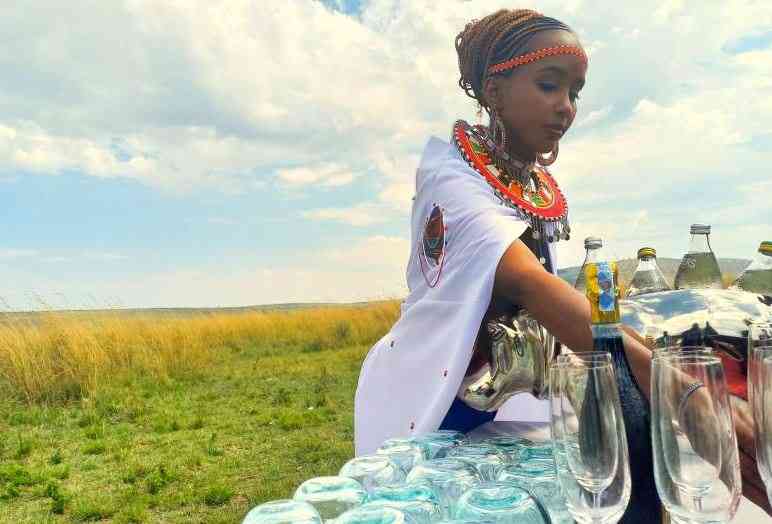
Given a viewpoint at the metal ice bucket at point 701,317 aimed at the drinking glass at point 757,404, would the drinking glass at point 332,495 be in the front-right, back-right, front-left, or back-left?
front-right

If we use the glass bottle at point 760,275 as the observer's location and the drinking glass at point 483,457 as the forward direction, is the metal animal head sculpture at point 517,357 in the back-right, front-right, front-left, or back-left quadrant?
front-right

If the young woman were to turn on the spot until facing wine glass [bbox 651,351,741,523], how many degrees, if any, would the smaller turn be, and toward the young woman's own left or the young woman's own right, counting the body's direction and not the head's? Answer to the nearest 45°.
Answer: approximately 45° to the young woman's own right

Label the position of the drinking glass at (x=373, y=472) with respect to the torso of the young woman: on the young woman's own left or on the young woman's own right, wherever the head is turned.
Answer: on the young woman's own right

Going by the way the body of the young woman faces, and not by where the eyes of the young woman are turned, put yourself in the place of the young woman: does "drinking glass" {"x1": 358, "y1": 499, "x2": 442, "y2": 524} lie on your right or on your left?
on your right

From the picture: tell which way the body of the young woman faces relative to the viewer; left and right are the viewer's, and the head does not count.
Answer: facing the viewer and to the right of the viewer

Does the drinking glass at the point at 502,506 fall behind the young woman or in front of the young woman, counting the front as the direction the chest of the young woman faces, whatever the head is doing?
in front

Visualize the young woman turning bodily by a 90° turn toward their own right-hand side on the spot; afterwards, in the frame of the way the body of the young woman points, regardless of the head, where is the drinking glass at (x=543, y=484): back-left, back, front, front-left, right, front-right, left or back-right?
front-left

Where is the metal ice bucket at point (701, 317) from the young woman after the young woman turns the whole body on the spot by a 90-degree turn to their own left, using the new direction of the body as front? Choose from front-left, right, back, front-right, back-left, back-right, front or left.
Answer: right

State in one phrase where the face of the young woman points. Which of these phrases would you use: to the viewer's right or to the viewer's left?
to the viewer's right

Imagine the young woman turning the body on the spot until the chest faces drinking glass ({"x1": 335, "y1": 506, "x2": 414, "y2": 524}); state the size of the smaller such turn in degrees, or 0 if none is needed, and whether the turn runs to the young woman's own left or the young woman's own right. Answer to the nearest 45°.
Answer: approximately 45° to the young woman's own right

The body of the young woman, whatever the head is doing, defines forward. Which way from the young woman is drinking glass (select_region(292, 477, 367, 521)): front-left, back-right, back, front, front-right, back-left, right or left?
front-right
